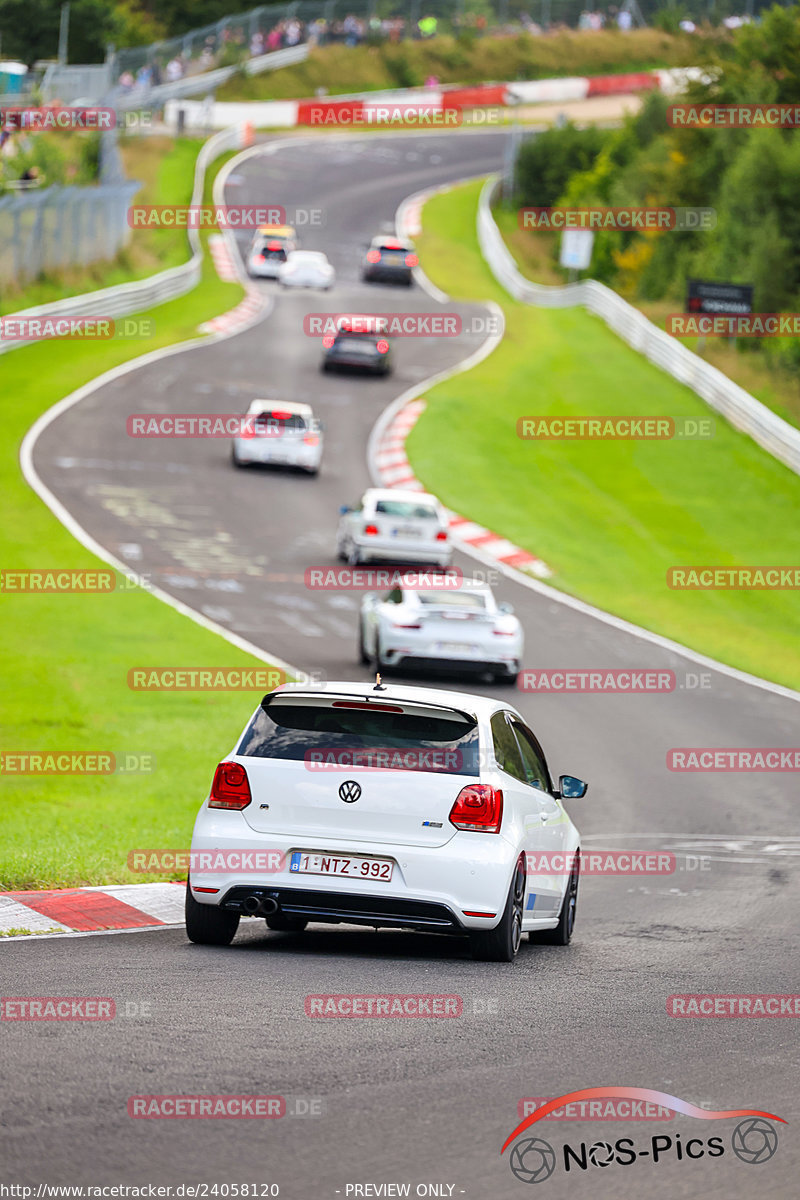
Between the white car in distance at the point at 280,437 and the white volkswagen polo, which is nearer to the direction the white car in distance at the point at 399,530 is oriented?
the white car in distance

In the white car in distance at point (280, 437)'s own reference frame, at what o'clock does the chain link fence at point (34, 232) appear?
The chain link fence is roughly at 11 o'clock from the white car in distance.

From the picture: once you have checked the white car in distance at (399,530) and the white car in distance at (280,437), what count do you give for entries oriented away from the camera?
2

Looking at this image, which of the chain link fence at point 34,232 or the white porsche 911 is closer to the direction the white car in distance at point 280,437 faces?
the chain link fence

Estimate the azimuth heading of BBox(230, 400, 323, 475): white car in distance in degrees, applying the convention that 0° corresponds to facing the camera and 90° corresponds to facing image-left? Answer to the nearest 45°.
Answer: approximately 180°

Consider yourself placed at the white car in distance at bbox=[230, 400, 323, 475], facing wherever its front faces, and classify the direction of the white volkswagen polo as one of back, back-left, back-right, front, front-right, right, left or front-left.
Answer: back

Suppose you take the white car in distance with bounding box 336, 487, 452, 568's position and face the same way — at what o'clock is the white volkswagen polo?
The white volkswagen polo is roughly at 6 o'clock from the white car in distance.

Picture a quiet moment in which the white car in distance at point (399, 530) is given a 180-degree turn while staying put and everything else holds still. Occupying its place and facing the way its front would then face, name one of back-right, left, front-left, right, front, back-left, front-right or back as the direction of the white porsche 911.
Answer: front

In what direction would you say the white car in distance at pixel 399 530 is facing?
away from the camera

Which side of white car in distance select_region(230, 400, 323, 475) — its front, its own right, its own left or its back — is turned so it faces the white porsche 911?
back

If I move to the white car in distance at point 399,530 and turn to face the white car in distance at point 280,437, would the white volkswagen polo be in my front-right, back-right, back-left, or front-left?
back-left

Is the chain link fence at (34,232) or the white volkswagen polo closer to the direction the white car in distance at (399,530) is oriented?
the chain link fence

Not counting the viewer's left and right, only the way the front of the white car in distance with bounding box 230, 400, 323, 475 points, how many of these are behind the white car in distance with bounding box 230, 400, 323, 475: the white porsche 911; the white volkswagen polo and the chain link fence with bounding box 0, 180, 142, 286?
2

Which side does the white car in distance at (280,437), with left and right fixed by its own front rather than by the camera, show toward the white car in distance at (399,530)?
back
